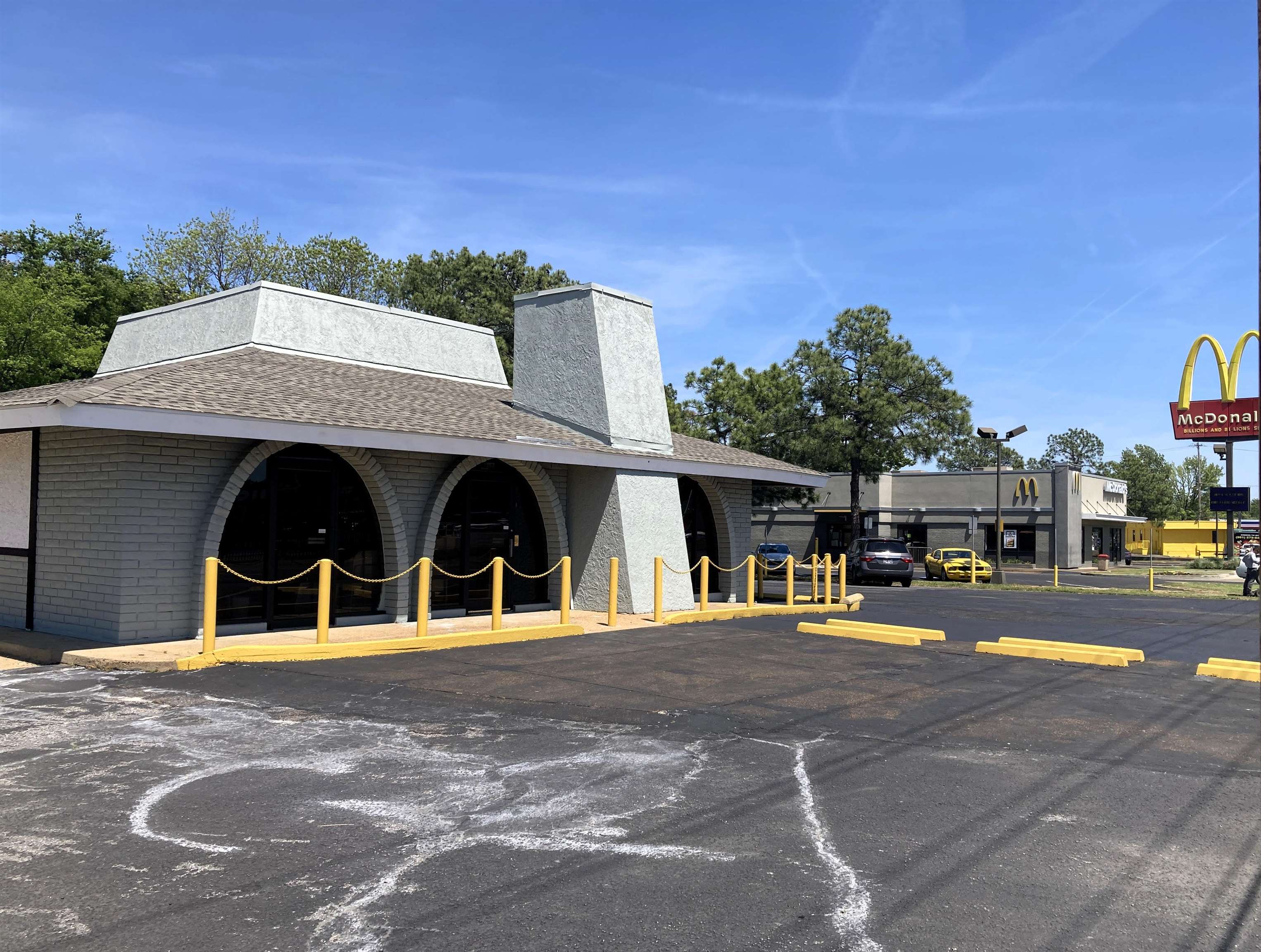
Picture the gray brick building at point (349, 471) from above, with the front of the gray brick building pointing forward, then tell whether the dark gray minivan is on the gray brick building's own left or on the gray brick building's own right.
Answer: on the gray brick building's own left

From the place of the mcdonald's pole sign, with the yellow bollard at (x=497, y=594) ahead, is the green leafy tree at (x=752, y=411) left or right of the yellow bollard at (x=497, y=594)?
right

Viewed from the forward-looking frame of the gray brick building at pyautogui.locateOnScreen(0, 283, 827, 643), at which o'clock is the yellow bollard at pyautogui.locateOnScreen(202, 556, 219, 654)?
The yellow bollard is roughly at 2 o'clock from the gray brick building.

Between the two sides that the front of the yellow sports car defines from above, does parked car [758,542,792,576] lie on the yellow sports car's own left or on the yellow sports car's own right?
on the yellow sports car's own right

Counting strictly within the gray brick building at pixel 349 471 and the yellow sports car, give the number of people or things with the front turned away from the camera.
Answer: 0

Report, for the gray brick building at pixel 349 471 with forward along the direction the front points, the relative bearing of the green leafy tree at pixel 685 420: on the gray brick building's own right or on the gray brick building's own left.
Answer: on the gray brick building's own left
